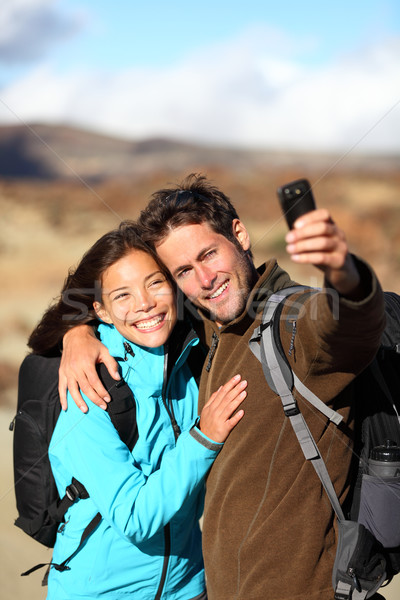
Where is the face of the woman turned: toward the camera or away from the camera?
toward the camera

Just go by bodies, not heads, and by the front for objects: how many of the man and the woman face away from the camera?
0

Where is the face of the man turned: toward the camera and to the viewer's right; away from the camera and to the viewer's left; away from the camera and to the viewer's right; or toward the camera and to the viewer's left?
toward the camera and to the viewer's left

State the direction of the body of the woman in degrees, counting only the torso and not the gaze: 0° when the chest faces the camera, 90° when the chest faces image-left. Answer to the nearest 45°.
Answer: approximately 315°

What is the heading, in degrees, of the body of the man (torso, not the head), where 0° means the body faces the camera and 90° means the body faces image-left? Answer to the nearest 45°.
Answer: approximately 45°
